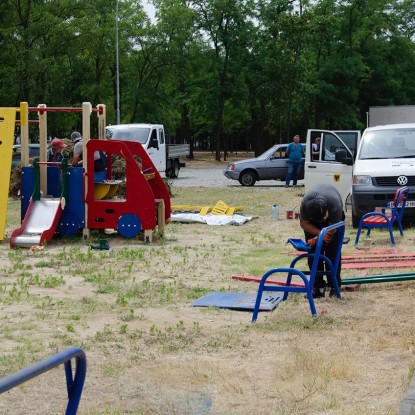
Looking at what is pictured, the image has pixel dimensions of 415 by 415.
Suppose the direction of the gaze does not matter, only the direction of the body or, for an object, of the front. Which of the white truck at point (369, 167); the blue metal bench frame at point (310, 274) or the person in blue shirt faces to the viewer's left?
the blue metal bench frame

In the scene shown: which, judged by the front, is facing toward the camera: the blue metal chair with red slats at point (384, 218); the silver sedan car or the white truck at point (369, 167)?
the white truck

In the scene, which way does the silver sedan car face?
to the viewer's left

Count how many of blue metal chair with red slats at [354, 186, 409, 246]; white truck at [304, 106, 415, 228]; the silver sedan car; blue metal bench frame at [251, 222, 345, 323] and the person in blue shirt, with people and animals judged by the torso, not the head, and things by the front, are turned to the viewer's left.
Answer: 3

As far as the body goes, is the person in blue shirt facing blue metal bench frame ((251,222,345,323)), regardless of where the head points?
yes

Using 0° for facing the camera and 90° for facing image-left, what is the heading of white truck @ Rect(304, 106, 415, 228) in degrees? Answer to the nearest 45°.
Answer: approximately 0°

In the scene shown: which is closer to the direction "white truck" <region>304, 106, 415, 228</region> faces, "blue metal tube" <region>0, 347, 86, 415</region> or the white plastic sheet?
the blue metal tube

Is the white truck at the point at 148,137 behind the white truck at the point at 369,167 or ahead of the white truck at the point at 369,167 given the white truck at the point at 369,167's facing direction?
behind

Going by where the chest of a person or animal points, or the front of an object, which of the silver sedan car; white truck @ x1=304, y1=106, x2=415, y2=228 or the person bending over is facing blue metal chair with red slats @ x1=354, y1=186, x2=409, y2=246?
the white truck

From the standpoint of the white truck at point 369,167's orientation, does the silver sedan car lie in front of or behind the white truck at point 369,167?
behind

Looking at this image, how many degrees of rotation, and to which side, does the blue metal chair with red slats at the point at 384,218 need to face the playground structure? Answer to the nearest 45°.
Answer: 0° — it already faces it

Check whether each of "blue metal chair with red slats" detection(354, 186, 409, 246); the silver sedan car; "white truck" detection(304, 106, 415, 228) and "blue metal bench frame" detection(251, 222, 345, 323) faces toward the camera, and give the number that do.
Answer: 1

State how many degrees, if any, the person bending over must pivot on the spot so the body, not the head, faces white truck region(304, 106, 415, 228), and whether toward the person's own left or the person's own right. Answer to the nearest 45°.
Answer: approximately 135° to the person's own right
